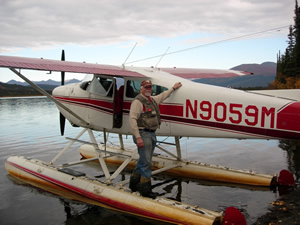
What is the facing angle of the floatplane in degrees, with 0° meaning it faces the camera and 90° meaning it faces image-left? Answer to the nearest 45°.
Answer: approximately 135°

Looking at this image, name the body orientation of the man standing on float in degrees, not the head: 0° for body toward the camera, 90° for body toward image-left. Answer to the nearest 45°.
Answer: approximately 315°
